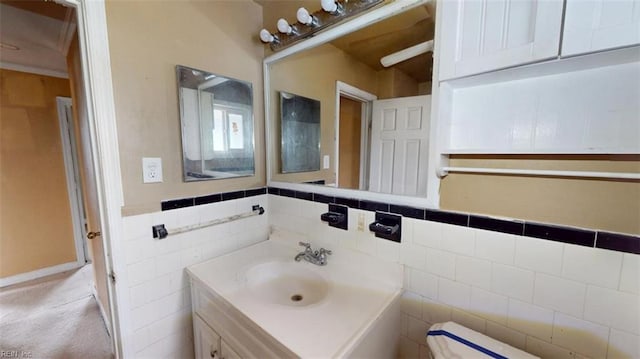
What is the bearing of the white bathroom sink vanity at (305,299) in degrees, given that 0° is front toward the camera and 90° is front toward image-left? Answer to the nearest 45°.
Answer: approximately 45°

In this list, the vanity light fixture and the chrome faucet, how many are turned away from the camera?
0

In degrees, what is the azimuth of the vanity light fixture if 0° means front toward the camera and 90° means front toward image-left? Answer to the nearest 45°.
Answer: approximately 45°

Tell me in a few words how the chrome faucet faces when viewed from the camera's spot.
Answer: facing the viewer and to the left of the viewer

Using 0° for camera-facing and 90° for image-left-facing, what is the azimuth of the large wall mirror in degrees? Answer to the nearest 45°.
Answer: approximately 45°
